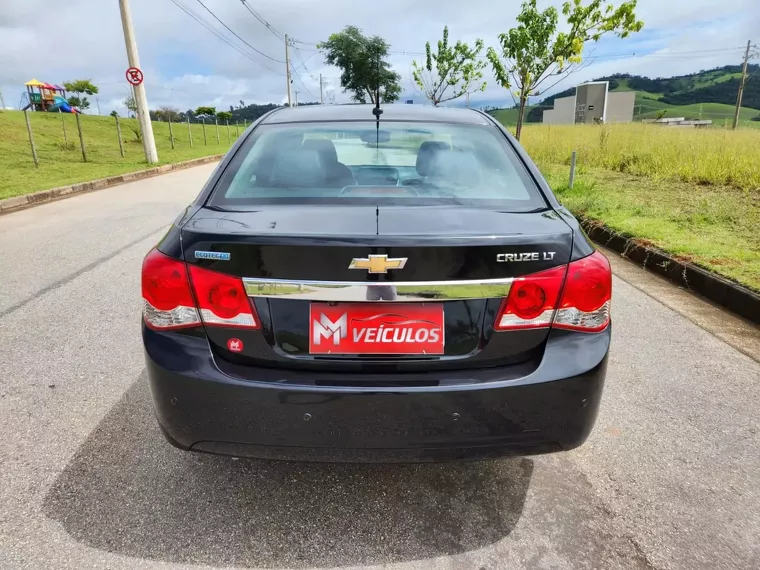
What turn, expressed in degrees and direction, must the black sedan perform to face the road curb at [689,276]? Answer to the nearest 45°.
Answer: approximately 45° to its right

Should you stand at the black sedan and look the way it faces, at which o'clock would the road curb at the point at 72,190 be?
The road curb is roughly at 11 o'clock from the black sedan.

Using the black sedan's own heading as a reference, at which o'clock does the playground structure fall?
The playground structure is roughly at 11 o'clock from the black sedan.

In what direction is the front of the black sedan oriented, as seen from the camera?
facing away from the viewer

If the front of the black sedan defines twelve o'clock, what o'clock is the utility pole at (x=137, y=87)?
The utility pole is roughly at 11 o'clock from the black sedan.

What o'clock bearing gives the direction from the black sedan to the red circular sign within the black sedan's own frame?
The red circular sign is roughly at 11 o'clock from the black sedan.
